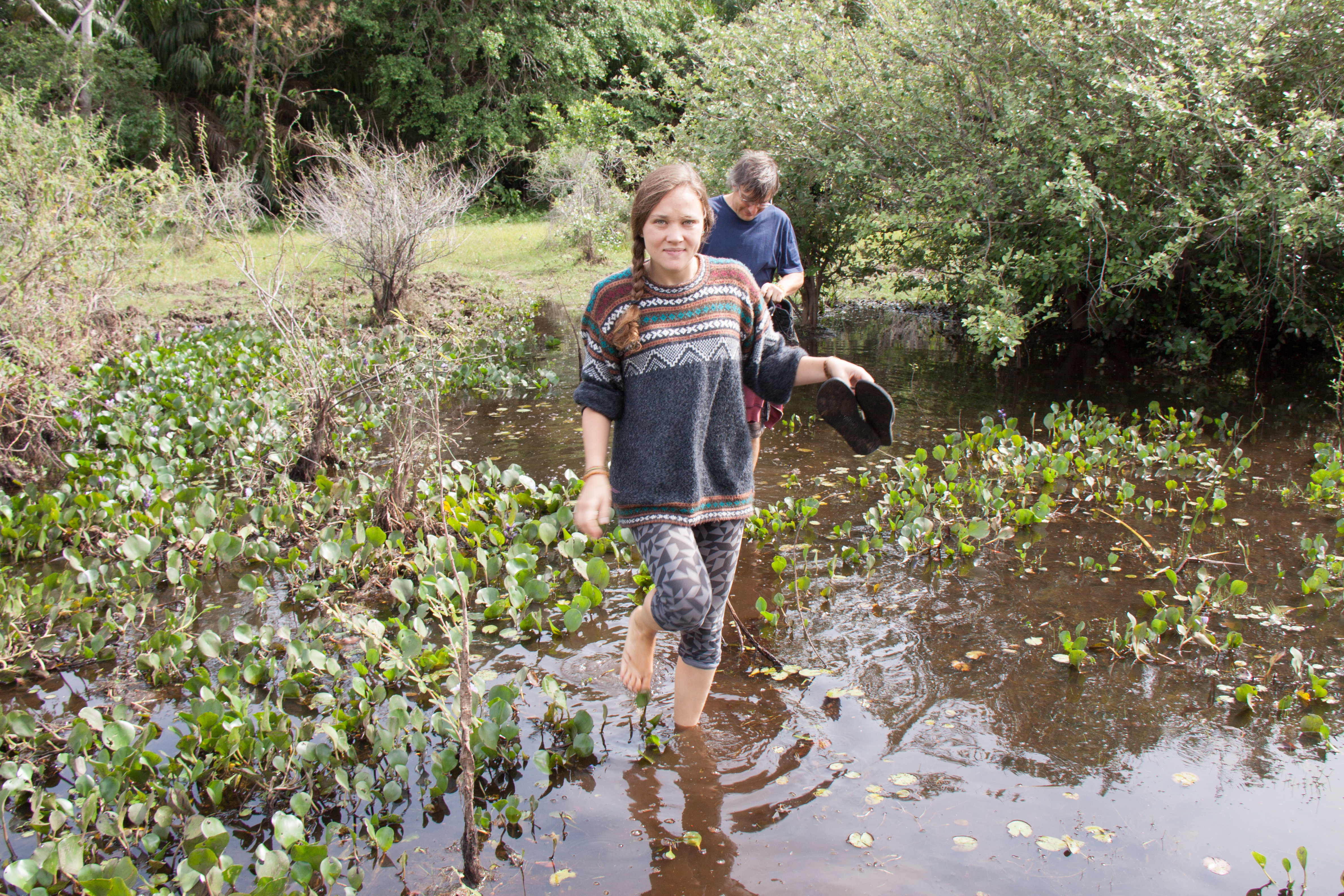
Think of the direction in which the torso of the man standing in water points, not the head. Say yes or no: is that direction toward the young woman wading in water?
yes

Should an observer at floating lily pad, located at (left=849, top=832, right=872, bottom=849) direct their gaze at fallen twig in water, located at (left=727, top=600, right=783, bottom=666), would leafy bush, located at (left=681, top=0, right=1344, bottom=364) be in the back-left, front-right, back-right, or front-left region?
front-right

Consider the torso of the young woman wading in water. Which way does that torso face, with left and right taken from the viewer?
facing the viewer

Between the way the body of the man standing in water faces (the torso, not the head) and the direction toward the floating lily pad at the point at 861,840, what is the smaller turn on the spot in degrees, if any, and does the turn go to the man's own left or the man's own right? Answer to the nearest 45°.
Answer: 0° — they already face it

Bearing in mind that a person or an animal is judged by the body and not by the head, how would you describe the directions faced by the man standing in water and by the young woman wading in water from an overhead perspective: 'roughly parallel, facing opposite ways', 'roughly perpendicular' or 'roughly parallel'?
roughly parallel

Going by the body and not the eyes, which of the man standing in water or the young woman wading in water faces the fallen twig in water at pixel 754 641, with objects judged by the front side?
the man standing in water

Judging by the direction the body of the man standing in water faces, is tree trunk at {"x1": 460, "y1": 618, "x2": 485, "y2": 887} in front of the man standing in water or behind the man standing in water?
in front

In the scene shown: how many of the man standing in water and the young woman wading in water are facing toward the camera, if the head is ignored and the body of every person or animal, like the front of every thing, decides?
2

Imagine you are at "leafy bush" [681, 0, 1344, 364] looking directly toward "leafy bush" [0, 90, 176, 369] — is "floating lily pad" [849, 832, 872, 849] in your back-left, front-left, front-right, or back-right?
front-left

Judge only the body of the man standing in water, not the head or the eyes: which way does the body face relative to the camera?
toward the camera

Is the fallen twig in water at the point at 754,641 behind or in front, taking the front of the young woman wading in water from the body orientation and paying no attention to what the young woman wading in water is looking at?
behind

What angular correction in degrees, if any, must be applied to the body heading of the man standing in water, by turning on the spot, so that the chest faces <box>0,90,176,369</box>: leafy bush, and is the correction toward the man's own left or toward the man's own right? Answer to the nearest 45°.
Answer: approximately 135° to the man's own right

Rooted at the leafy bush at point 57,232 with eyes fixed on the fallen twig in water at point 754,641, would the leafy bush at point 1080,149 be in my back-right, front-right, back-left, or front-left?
front-left
